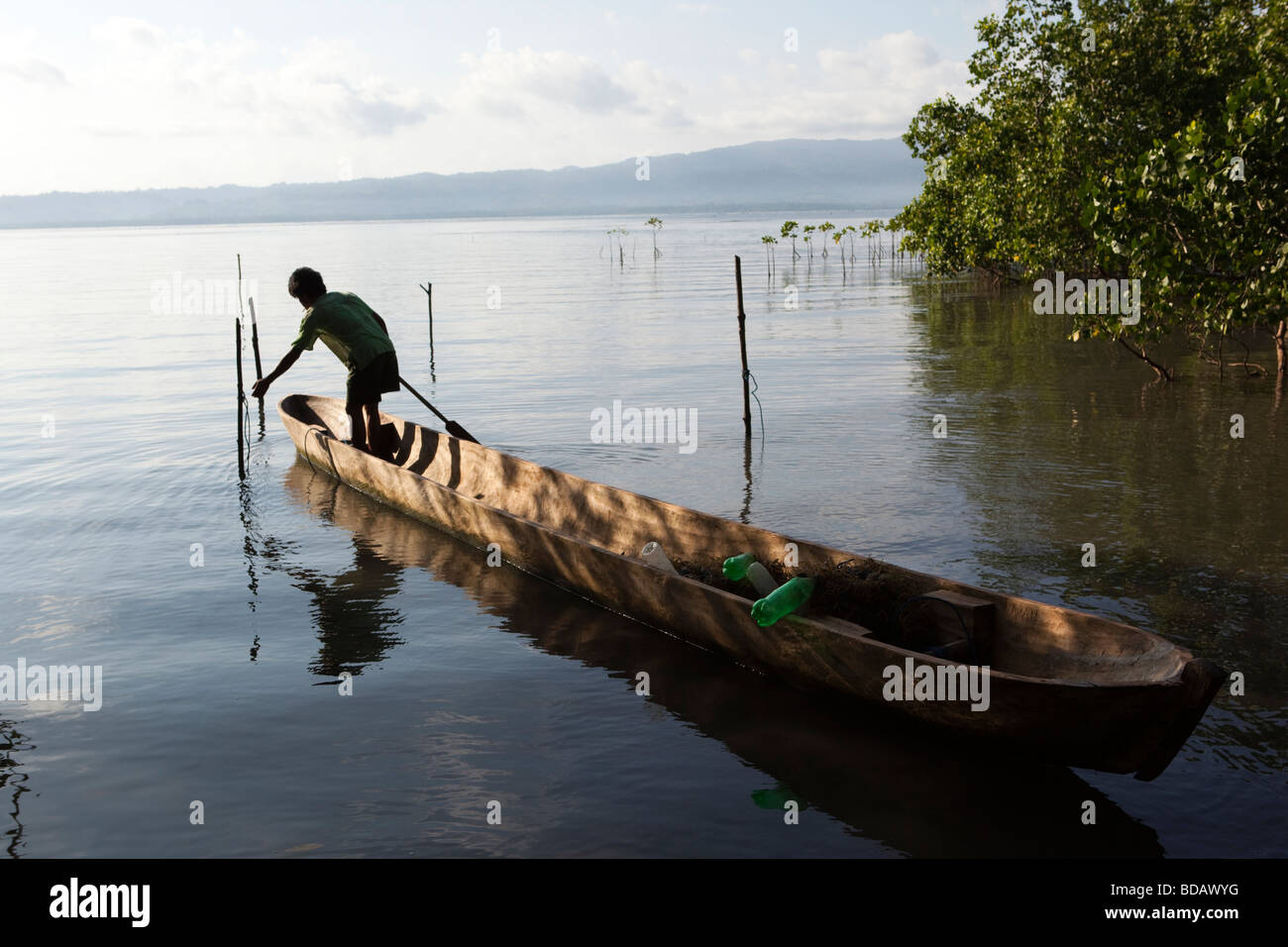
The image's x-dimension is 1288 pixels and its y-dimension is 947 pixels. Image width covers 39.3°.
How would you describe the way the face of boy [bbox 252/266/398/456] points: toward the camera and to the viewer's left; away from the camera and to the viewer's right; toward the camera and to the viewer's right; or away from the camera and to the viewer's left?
away from the camera and to the viewer's left
